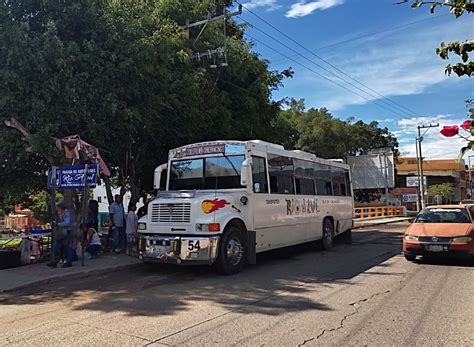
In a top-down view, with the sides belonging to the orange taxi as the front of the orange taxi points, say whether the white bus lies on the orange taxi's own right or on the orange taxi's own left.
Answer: on the orange taxi's own right

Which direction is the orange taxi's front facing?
toward the camera

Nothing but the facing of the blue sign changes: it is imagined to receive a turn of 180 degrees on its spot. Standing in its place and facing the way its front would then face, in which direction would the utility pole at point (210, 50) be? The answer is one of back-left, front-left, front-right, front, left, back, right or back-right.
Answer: front-right

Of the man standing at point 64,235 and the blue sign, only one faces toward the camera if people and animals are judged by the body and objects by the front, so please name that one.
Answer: the blue sign

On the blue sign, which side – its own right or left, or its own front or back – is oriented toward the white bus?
left

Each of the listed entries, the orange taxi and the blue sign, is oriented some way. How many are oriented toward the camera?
2

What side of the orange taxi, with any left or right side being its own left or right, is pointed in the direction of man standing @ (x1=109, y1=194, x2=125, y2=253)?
right

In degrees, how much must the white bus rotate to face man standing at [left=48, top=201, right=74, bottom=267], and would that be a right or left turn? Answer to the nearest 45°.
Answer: approximately 45° to its right

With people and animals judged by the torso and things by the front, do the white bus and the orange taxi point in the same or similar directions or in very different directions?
same or similar directions

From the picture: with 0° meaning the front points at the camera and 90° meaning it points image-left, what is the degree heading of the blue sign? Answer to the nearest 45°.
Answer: approximately 0°

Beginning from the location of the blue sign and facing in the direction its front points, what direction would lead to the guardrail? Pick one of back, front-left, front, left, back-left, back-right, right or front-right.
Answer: back-left
